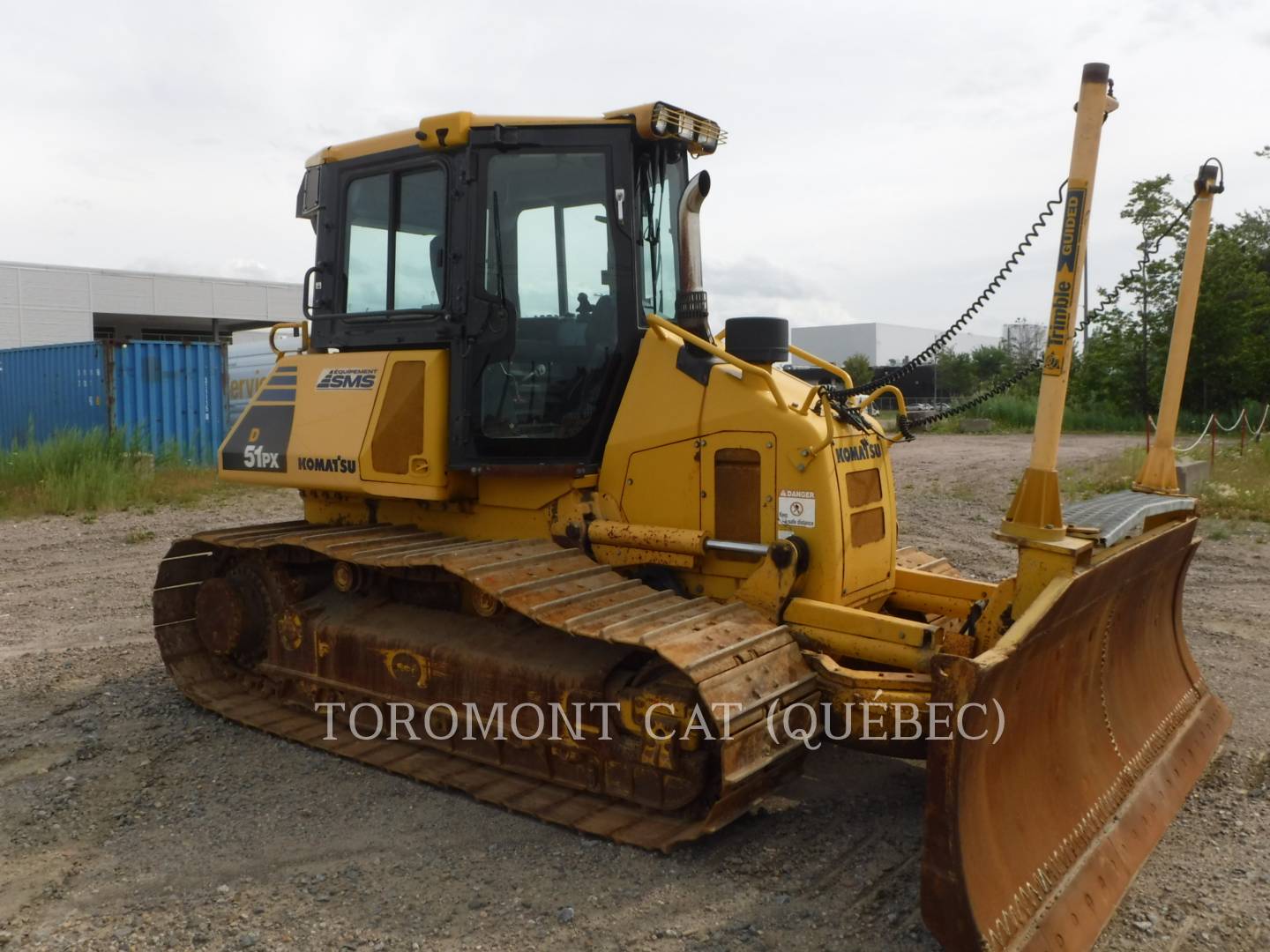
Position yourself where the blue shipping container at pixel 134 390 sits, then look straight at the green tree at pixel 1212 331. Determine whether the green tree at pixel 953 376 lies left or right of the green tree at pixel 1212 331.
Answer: left

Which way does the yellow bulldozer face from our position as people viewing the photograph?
facing the viewer and to the right of the viewer

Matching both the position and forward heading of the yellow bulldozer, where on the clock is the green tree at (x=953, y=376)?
The green tree is roughly at 8 o'clock from the yellow bulldozer.

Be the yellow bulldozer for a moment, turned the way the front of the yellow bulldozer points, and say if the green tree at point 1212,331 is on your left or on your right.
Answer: on your left

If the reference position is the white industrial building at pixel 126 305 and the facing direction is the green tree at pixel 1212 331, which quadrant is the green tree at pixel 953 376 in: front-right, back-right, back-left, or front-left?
front-left

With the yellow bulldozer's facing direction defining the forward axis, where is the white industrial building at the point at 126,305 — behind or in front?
behind

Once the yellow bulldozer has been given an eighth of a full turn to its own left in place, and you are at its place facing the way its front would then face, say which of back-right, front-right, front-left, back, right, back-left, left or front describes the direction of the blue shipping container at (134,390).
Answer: back-left
